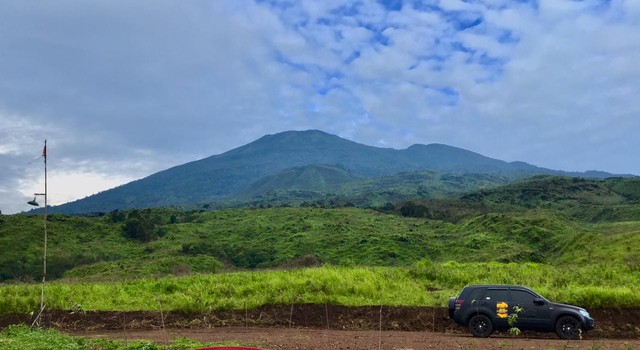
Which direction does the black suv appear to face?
to the viewer's right
